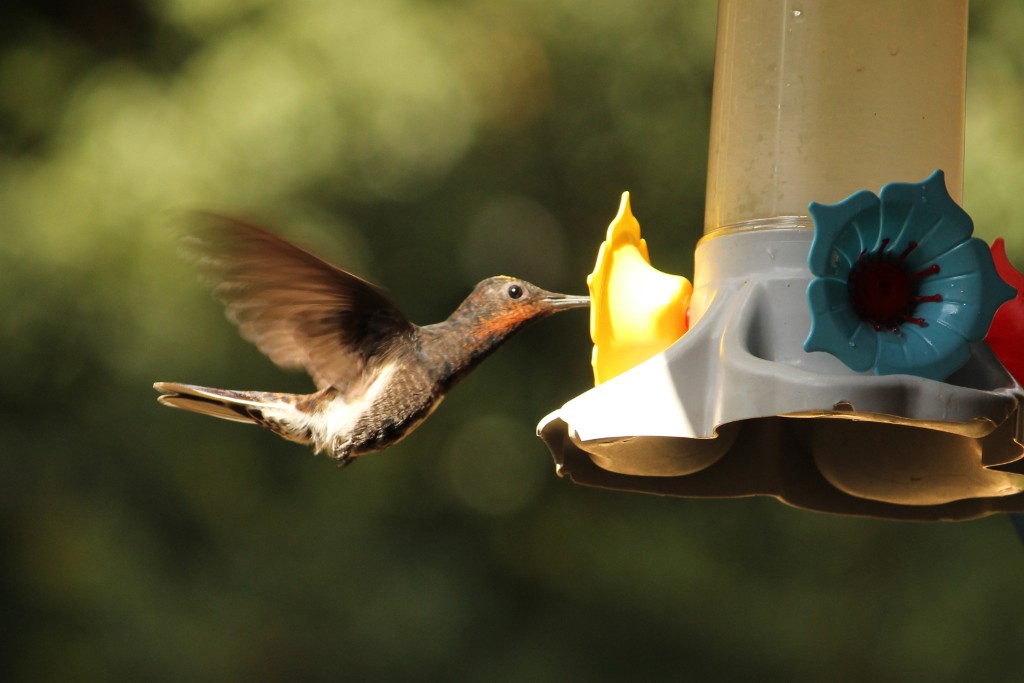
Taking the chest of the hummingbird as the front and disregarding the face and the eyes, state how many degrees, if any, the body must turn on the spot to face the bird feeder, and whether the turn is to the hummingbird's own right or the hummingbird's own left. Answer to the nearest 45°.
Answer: approximately 45° to the hummingbird's own right

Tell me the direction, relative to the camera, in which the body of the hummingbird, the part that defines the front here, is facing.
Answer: to the viewer's right
